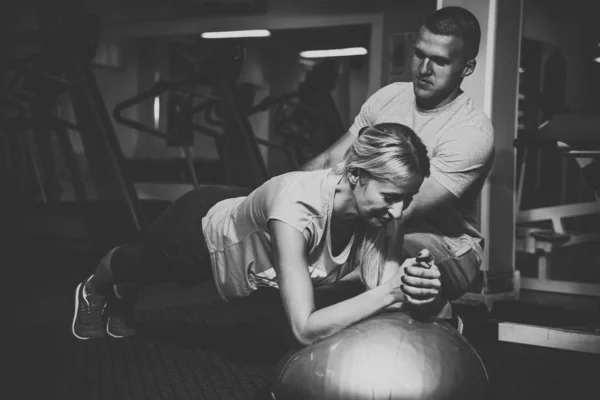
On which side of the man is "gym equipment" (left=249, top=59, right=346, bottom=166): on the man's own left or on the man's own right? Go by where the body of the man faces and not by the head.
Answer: on the man's own right

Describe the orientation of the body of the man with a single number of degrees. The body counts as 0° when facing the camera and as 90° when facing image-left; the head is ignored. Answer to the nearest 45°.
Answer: approximately 45°

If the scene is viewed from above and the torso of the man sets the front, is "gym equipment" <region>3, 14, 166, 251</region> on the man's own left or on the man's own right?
on the man's own right

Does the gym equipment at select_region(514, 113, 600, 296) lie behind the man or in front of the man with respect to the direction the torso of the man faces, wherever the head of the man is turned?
behind

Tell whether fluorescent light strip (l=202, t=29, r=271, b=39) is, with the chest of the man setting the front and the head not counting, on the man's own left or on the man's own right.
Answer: on the man's own right
